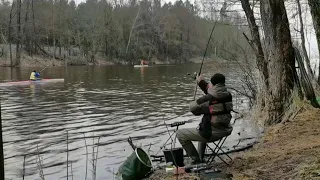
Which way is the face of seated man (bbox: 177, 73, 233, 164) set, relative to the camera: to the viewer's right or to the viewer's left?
to the viewer's left

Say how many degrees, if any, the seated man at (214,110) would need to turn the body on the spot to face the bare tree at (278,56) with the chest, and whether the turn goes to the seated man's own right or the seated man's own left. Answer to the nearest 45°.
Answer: approximately 45° to the seated man's own right

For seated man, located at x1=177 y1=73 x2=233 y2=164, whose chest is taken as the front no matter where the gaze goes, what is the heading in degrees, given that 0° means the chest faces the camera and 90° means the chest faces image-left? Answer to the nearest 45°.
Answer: approximately 135°
